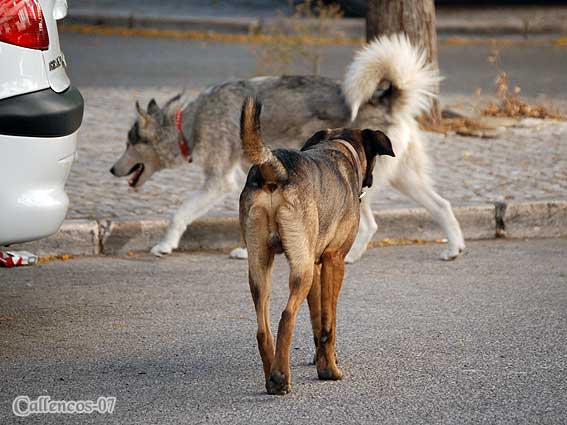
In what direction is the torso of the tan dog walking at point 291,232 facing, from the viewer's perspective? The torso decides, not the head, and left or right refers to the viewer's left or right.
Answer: facing away from the viewer and to the right of the viewer

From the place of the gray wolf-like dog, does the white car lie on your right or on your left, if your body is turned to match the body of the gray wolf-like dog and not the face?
on your left

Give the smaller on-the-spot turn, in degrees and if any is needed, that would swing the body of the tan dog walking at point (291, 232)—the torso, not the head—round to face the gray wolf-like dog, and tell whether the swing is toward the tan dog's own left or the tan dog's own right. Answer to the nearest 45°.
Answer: approximately 45° to the tan dog's own left

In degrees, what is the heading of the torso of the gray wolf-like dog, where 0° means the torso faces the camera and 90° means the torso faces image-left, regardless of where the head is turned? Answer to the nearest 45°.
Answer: approximately 90°

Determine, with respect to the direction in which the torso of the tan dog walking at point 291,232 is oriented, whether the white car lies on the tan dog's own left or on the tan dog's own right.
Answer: on the tan dog's own left

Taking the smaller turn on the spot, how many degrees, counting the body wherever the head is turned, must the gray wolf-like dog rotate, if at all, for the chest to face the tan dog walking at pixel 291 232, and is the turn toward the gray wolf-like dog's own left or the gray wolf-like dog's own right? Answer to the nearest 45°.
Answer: approximately 90° to the gray wolf-like dog's own left

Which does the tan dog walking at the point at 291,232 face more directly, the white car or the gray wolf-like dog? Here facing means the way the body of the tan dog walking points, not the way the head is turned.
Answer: the gray wolf-like dog

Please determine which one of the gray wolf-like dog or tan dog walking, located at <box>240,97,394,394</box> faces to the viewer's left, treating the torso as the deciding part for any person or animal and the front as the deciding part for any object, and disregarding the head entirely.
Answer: the gray wolf-like dog

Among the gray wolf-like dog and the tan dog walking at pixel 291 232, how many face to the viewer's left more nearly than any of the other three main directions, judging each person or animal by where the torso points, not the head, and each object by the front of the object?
1
